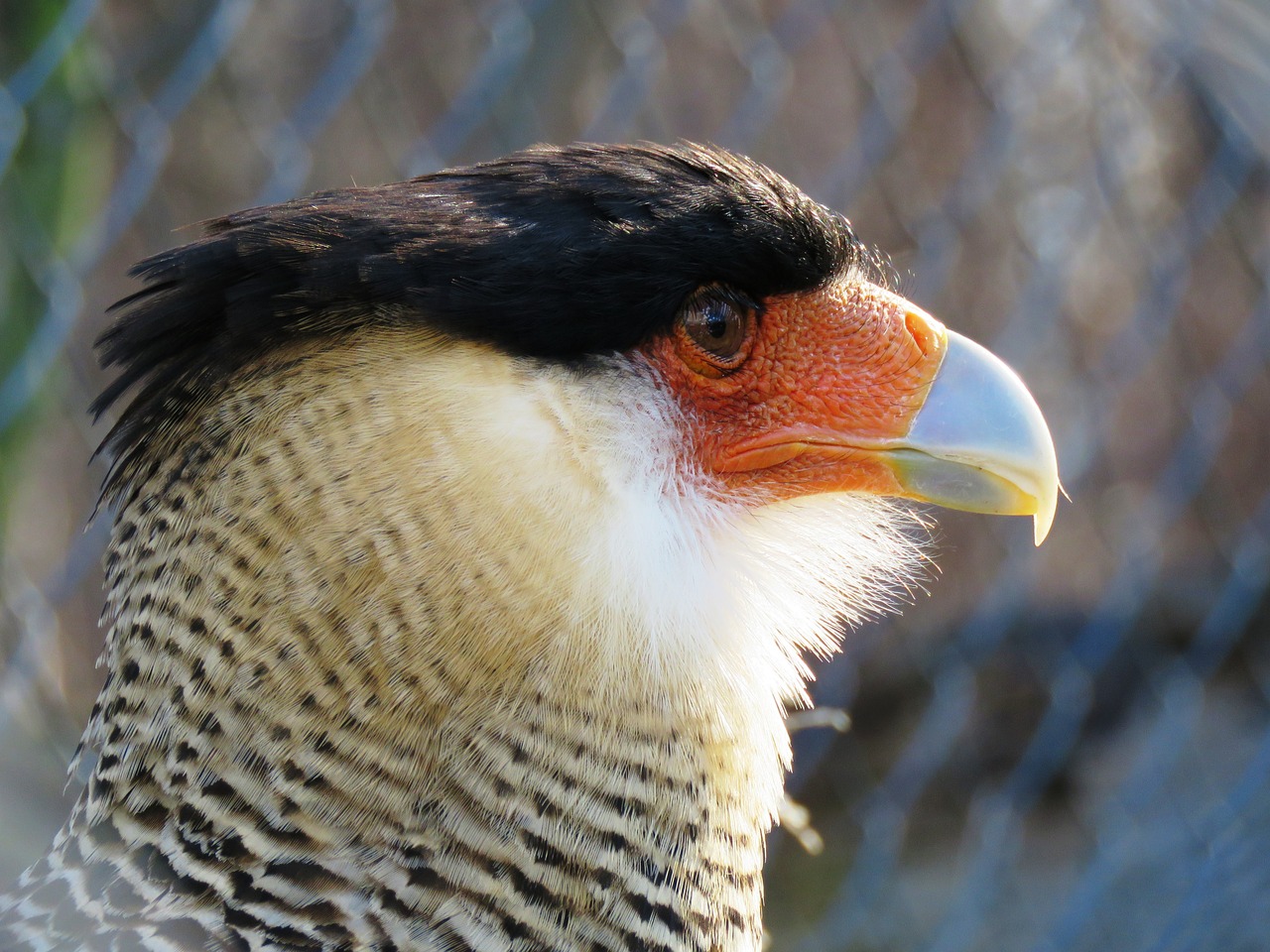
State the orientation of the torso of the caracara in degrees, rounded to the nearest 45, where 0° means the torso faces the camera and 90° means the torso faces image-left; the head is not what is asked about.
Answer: approximately 270°
